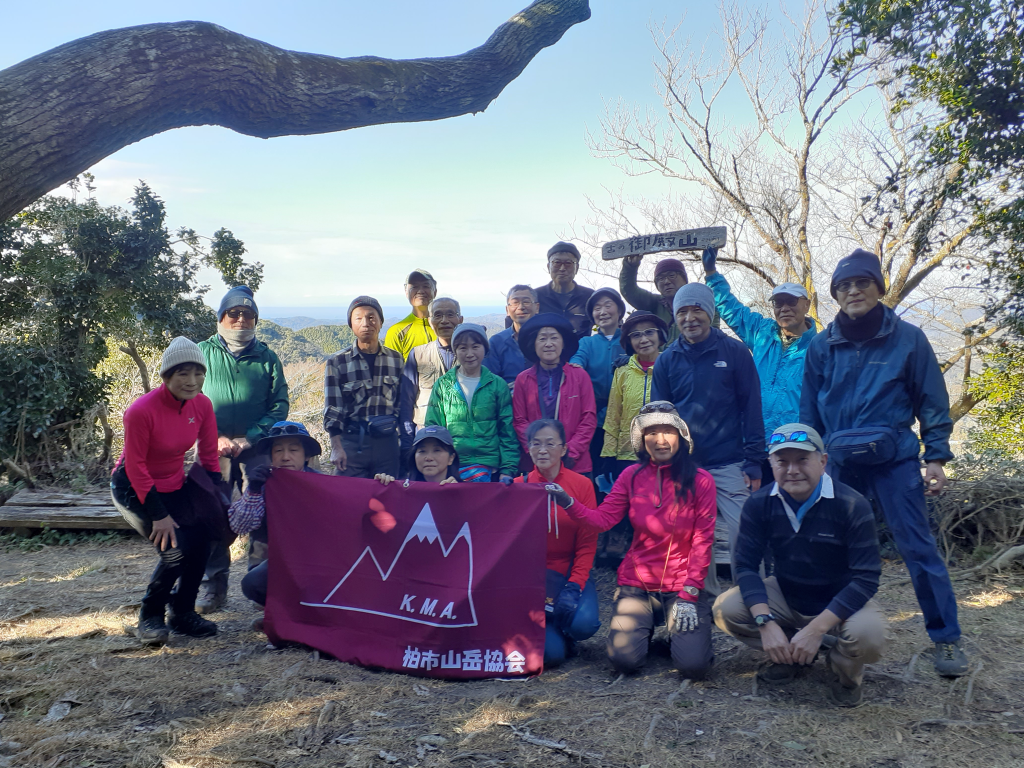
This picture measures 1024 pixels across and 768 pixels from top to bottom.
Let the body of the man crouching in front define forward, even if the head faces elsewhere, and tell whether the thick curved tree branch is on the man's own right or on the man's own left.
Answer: on the man's own right

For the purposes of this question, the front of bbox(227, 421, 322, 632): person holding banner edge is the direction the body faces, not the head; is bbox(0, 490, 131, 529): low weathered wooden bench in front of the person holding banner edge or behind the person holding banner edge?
behind

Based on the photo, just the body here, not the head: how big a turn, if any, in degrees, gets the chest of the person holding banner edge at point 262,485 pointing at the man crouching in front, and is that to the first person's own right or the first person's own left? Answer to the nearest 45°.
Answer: approximately 45° to the first person's own left

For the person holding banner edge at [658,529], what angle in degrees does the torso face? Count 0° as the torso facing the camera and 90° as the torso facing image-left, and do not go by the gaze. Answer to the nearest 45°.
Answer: approximately 0°

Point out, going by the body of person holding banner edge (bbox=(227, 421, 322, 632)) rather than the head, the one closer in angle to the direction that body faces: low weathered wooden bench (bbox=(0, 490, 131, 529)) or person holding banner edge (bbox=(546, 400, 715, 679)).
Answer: the person holding banner edge
